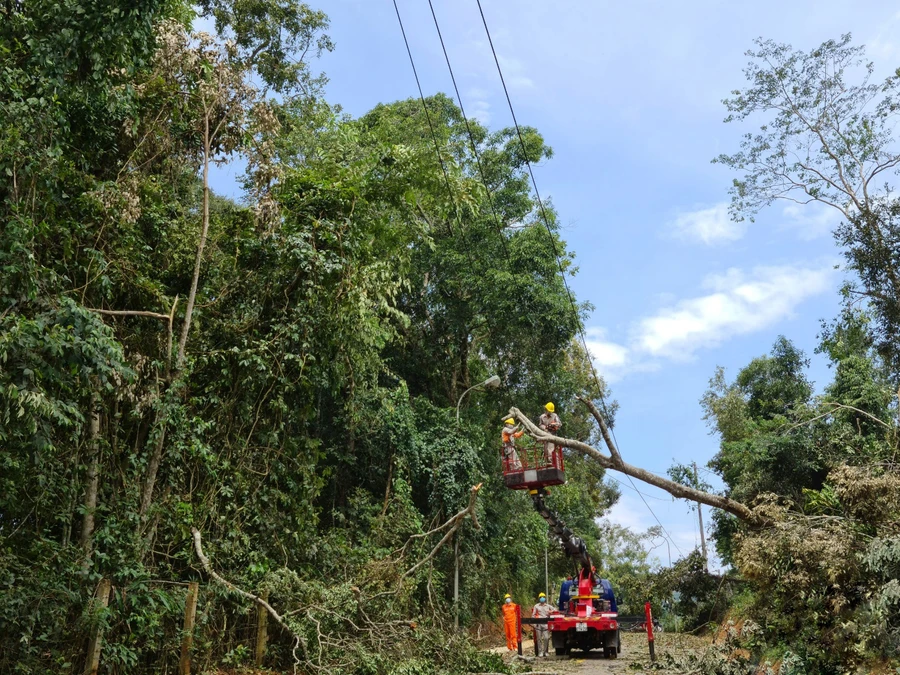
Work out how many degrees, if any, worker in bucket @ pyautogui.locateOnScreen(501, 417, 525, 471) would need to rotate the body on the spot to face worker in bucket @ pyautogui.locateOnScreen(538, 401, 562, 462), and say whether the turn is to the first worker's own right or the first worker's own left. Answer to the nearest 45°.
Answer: approximately 45° to the first worker's own right

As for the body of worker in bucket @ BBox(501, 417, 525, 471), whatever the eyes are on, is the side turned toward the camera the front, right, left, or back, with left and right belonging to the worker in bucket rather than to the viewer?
right
